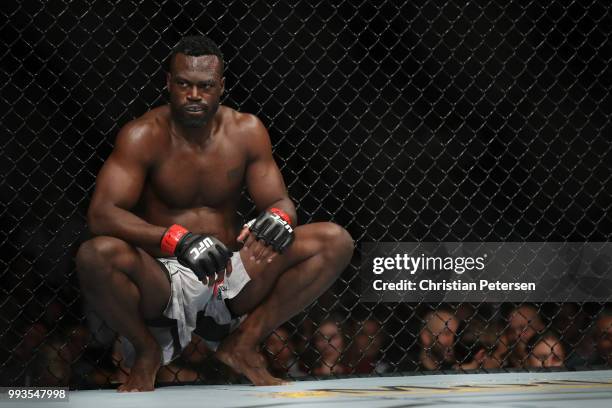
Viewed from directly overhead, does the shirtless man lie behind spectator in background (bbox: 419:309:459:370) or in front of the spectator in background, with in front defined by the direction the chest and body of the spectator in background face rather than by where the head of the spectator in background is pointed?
in front

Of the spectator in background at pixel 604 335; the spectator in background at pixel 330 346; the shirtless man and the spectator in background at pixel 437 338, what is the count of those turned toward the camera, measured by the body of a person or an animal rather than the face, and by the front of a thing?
4

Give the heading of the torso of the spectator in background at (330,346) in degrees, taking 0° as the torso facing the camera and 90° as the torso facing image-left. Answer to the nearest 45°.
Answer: approximately 0°

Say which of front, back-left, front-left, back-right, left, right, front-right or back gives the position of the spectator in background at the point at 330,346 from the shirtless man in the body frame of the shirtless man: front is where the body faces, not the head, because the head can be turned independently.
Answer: back-left

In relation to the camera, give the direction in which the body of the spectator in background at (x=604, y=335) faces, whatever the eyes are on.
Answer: toward the camera

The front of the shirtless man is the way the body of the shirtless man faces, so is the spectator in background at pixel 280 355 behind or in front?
behind

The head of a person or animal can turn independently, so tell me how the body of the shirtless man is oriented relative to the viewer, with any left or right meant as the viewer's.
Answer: facing the viewer

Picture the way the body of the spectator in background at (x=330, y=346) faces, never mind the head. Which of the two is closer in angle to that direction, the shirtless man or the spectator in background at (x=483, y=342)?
the shirtless man

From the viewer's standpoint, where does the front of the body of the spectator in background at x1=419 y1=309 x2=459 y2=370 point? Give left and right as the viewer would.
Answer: facing the viewer

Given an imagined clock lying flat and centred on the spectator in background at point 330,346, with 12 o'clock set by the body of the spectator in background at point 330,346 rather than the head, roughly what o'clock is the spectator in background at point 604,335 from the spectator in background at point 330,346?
the spectator in background at point 604,335 is roughly at 8 o'clock from the spectator in background at point 330,346.

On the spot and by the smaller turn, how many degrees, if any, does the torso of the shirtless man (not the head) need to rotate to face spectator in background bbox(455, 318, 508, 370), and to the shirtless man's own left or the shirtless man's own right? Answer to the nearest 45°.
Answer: approximately 135° to the shirtless man's own left
